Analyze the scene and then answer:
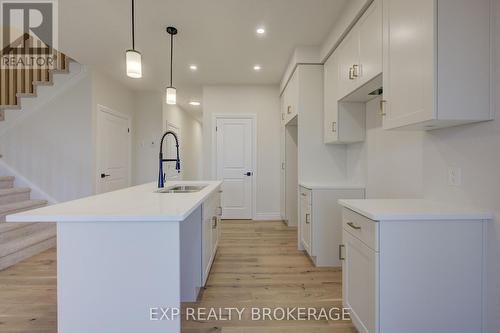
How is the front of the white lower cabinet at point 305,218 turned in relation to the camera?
facing to the left of the viewer

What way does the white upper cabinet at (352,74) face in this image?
to the viewer's left

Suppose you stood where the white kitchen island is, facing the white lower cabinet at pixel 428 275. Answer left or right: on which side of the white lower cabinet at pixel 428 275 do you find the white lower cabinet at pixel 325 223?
left

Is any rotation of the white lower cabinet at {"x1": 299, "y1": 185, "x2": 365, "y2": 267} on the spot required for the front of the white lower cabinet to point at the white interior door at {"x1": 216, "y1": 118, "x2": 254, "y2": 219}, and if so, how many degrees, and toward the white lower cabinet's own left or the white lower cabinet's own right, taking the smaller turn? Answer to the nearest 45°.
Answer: approximately 45° to the white lower cabinet's own right

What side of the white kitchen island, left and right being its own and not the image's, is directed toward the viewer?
right

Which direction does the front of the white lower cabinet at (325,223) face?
to the viewer's left

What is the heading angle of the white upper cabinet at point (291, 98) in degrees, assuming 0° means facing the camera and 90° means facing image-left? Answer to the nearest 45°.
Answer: approximately 90°

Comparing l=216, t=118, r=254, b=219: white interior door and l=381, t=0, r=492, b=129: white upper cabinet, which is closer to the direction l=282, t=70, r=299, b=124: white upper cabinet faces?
the white interior door

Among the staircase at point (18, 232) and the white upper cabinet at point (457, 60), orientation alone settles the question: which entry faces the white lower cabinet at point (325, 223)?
the staircase

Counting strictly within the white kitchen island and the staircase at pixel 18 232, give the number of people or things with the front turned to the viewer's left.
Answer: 0
